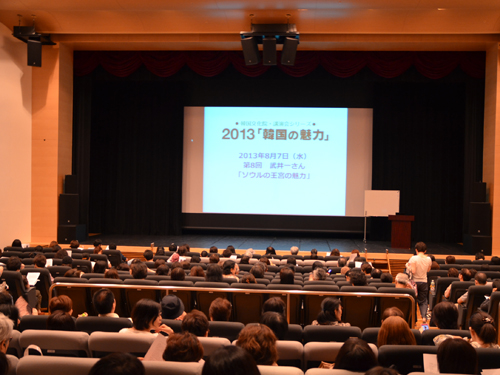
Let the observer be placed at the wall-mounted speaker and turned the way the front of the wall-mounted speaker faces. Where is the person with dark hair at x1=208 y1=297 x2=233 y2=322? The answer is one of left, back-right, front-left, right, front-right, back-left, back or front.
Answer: front

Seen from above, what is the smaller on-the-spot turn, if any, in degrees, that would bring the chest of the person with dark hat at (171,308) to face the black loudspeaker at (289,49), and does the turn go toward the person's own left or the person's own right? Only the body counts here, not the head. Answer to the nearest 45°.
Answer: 0° — they already face it

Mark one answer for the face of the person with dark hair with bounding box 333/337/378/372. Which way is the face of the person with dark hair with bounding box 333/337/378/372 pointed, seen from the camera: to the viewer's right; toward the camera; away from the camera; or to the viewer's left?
away from the camera

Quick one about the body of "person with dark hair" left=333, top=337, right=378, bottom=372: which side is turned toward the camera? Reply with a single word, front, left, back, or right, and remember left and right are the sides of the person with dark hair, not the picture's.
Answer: back

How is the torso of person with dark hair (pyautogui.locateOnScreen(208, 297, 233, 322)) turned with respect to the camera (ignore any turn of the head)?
away from the camera

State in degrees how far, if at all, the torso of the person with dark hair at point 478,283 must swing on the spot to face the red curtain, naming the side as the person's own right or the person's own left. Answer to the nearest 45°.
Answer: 0° — they already face it

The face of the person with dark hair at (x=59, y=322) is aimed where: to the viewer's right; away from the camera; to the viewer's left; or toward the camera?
away from the camera

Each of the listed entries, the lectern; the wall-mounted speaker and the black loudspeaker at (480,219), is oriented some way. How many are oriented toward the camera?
3

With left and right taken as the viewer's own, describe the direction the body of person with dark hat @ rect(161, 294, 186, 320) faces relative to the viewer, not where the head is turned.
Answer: facing away from the viewer

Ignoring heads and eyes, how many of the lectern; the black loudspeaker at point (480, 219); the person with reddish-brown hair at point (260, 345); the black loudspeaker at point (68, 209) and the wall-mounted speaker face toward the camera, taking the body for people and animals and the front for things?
4

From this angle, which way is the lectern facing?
toward the camera

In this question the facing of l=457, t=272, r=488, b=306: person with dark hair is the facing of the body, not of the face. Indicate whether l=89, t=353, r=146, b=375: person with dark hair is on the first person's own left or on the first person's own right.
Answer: on the first person's own left

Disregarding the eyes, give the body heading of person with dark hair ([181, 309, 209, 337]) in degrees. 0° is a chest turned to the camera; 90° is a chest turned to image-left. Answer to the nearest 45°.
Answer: approximately 180°

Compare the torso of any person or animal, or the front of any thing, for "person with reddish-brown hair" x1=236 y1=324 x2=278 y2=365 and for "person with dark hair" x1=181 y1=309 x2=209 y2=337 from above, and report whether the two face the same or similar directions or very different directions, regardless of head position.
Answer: same or similar directions

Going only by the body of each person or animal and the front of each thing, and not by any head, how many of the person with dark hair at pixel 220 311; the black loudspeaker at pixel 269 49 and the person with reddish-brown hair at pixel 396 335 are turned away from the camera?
2

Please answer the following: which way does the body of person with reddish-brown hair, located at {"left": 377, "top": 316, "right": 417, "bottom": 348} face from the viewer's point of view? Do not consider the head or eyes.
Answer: away from the camera

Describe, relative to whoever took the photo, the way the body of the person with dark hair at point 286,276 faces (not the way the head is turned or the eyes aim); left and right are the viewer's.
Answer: facing away from the viewer

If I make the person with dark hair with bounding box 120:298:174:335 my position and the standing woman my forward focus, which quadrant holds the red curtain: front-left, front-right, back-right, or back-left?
front-left
